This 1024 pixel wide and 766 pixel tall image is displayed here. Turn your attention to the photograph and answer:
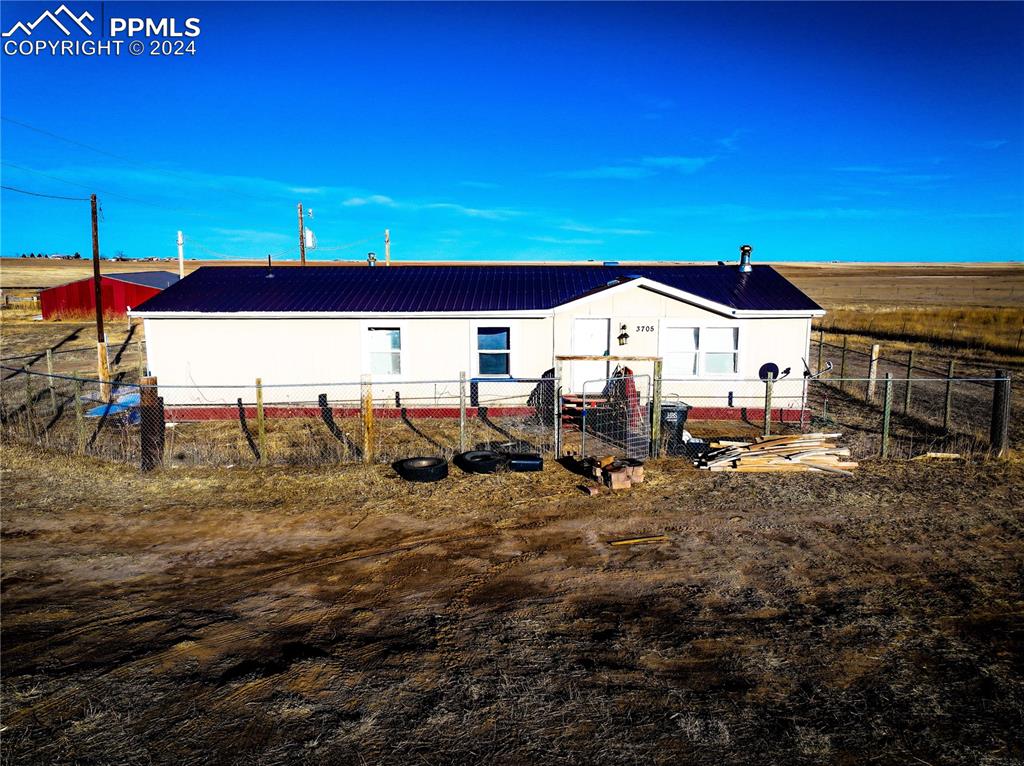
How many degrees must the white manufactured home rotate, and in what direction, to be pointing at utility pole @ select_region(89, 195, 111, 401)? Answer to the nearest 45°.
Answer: approximately 135° to its right

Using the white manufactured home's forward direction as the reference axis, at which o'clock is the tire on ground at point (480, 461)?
The tire on ground is roughly at 12 o'clock from the white manufactured home.

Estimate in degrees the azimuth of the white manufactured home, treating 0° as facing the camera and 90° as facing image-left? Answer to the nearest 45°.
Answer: approximately 0°

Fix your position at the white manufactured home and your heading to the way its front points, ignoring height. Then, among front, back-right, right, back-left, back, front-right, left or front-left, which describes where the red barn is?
back-right

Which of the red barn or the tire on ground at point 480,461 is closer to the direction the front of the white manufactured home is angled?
the tire on ground

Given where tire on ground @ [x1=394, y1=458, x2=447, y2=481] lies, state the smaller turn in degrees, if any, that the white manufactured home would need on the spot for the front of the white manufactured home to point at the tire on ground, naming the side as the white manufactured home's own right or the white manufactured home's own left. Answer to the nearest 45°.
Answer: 0° — it already faces it

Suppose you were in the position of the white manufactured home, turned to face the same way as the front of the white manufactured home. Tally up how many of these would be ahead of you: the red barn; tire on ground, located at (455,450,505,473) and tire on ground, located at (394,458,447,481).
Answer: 2
